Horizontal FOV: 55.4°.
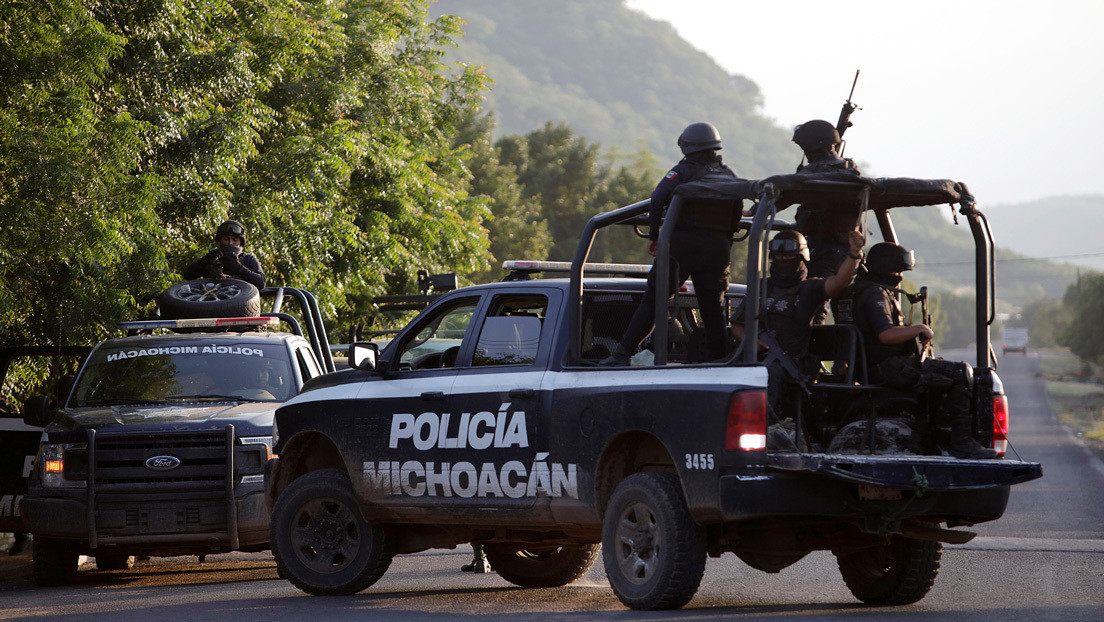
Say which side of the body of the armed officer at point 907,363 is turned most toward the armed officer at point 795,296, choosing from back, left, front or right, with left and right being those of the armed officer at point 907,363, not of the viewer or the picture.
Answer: back

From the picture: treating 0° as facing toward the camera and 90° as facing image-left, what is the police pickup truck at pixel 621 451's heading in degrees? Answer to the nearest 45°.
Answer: approximately 135°

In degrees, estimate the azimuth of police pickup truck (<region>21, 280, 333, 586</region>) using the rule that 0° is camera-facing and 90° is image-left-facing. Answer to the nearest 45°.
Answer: approximately 0°

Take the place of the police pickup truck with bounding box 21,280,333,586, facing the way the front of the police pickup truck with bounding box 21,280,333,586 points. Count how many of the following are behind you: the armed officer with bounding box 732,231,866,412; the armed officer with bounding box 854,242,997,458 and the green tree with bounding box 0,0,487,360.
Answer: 1

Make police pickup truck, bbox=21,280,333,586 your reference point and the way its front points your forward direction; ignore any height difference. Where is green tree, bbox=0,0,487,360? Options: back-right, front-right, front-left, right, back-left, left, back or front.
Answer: back

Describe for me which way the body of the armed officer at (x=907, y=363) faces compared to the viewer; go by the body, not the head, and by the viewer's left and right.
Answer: facing to the right of the viewer

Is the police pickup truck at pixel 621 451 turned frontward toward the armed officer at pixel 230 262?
yes

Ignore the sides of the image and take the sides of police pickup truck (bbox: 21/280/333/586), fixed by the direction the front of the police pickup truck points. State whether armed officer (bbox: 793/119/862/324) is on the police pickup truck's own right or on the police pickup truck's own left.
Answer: on the police pickup truck's own left

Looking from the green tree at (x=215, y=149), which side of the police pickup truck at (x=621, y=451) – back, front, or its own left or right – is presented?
front

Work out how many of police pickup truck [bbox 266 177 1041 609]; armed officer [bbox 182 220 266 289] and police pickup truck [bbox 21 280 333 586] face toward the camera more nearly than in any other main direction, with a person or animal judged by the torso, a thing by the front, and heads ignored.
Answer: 2

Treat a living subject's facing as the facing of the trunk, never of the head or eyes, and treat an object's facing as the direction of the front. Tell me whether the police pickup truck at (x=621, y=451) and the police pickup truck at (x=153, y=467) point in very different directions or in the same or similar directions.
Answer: very different directions
